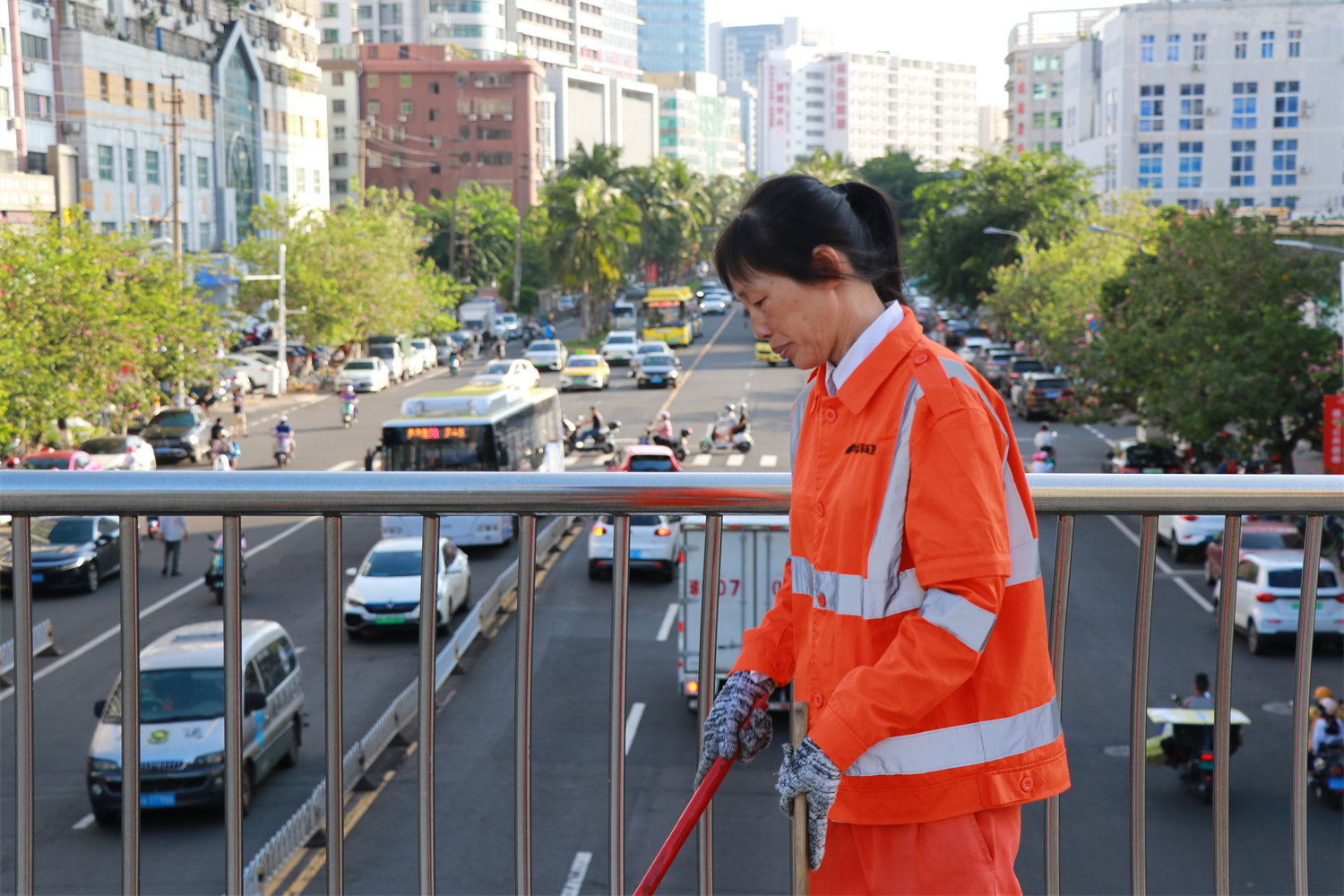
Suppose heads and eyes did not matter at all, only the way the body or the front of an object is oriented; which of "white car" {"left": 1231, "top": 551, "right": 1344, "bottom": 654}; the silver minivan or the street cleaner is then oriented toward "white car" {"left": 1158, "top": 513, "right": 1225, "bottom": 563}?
"white car" {"left": 1231, "top": 551, "right": 1344, "bottom": 654}

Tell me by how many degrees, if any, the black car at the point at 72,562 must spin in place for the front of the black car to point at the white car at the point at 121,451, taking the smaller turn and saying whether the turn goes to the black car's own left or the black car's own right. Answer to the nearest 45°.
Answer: approximately 135° to the black car's own right

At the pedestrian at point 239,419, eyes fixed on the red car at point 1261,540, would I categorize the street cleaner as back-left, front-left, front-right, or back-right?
front-right

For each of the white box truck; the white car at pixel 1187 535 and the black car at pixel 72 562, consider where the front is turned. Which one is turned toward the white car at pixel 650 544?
the white box truck

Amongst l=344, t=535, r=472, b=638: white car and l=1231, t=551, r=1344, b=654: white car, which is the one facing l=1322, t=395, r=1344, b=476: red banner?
l=1231, t=551, r=1344, b=654: white car

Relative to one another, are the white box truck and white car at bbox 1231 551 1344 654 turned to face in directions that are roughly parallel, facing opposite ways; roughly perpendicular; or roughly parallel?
roughly parallel

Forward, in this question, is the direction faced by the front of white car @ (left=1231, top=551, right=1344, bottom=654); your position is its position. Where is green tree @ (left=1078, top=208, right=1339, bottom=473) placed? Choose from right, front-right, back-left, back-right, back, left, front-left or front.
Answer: front

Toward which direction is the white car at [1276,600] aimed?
away from the camera

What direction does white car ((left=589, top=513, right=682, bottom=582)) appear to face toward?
away from the camera

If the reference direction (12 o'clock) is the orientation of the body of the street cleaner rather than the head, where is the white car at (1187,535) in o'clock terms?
The white car is roughly at 5 o'clock from the street cleaner.

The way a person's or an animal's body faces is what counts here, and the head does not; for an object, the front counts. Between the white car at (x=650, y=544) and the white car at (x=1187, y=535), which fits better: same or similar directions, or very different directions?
same or similar directions

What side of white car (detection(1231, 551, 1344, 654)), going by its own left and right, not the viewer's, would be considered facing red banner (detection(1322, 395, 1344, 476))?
front

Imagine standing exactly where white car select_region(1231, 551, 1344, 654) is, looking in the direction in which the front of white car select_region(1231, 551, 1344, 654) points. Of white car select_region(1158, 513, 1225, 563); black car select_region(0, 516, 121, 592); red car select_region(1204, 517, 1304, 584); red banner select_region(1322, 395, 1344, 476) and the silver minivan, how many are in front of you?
3

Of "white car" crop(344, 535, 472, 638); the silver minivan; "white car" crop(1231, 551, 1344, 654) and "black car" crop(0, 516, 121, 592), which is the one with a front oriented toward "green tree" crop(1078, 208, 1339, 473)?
"white car" crop(1231, 551, 1344, 654)

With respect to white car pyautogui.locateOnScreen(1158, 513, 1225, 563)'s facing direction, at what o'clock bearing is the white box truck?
The white box truck is roughly at 8 o'clock from the white car.

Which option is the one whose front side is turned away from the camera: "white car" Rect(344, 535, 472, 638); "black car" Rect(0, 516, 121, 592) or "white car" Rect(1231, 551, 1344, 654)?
"white car" Rect(1231, 551, 1344, 654)

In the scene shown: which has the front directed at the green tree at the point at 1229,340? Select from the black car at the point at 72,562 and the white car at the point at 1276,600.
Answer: the white car

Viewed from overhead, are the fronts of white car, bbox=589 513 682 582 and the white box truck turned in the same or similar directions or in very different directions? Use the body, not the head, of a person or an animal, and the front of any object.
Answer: same or similar directions

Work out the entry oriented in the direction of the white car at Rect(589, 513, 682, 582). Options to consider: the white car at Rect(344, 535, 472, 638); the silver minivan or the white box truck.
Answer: the white box truck

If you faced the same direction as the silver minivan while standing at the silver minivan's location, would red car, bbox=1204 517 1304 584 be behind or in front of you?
behind

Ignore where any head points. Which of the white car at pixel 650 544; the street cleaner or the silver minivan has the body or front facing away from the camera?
the white car
